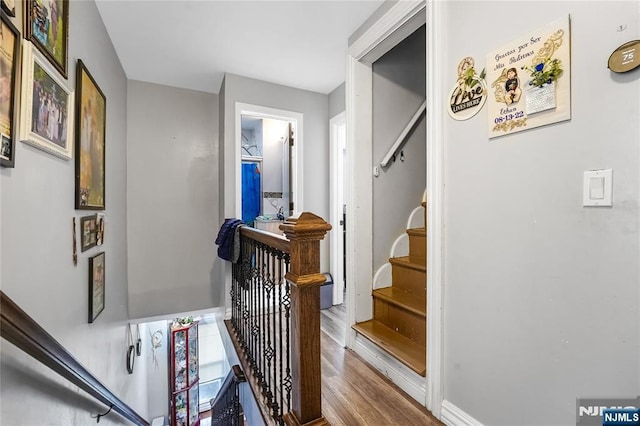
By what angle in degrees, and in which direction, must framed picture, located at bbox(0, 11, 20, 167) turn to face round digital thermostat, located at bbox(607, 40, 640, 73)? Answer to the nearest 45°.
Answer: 0° — it already faces it

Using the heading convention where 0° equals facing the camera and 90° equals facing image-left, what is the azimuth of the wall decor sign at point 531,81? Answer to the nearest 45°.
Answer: approximately 45°

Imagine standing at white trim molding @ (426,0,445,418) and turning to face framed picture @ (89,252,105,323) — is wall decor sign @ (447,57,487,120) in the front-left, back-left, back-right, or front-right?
back-left

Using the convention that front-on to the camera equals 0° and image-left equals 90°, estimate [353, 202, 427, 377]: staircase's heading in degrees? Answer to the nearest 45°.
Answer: approximately 45°

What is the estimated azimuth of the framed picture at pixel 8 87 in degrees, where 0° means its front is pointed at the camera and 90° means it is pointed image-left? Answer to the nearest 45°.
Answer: approximately 315°

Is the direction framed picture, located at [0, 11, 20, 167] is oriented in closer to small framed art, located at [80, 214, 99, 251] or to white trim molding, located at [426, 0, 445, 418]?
the white trim molding

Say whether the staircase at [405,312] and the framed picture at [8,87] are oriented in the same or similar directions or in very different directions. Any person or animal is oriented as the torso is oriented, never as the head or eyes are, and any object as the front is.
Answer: very different directions
